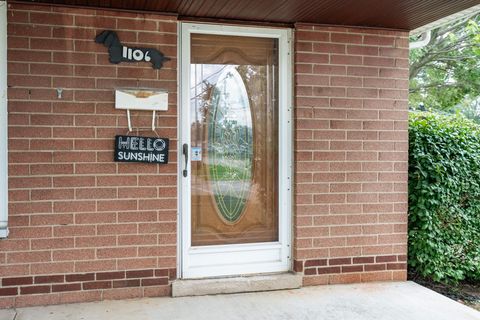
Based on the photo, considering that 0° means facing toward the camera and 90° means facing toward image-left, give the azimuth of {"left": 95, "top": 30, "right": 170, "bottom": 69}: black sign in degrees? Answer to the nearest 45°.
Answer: approximately 0°

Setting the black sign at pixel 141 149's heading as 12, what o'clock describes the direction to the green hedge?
The green hedge is roughly at 9 o'clock from the black sign.

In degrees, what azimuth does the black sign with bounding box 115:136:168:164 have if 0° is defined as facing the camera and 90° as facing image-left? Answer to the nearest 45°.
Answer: approximately 0°

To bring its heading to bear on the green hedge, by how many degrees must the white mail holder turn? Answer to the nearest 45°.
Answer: approximately 90° to its left

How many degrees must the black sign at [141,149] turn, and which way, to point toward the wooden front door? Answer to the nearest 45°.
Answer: approximately 90° to its left
